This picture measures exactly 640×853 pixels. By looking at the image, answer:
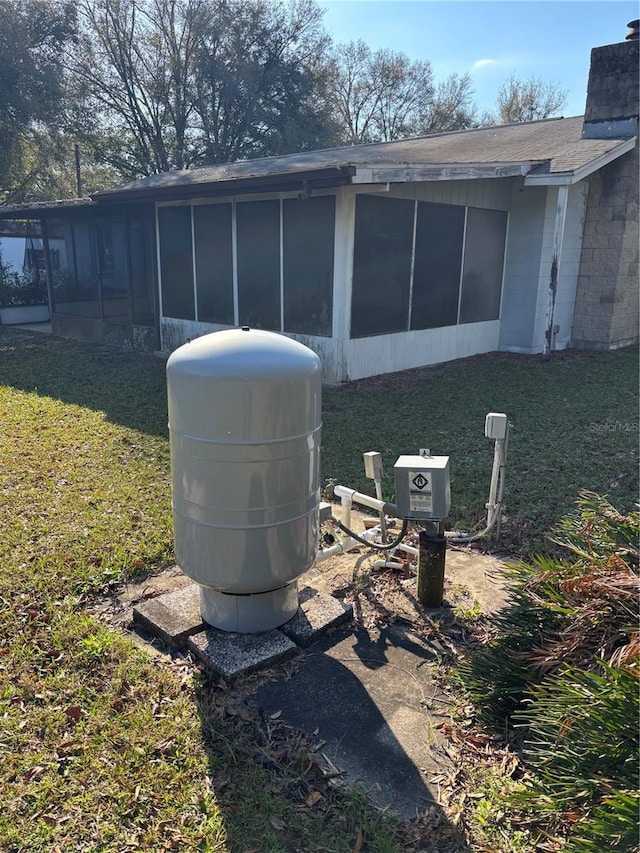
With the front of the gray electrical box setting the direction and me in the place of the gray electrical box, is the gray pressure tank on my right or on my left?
on my right

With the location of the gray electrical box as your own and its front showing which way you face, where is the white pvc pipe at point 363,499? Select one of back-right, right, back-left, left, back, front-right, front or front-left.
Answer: back-right

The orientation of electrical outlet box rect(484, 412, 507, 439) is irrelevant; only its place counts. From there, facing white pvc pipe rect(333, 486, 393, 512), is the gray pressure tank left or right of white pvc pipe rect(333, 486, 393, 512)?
left

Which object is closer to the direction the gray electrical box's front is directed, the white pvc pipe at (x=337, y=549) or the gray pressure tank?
the gray pressure tank

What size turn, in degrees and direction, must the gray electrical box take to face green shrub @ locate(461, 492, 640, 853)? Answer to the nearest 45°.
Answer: approximately 45° to its left

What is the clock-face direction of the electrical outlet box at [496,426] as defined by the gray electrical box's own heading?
The electrical outlet box is roughly at 7 o'clock from the gray electrical box.

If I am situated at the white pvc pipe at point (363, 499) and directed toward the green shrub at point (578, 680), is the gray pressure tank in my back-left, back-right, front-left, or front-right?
front-right

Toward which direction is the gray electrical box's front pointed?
toward the camera

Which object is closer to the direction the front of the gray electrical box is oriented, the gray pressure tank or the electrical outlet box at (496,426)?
the gray pressure tank

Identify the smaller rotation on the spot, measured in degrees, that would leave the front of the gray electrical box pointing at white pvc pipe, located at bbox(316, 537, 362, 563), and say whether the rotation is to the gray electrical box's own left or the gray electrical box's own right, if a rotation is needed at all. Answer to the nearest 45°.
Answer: approximately 135° to the gray electrical box's own right

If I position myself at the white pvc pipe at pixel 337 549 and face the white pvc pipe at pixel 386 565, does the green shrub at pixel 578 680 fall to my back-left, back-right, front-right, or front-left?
front-right
